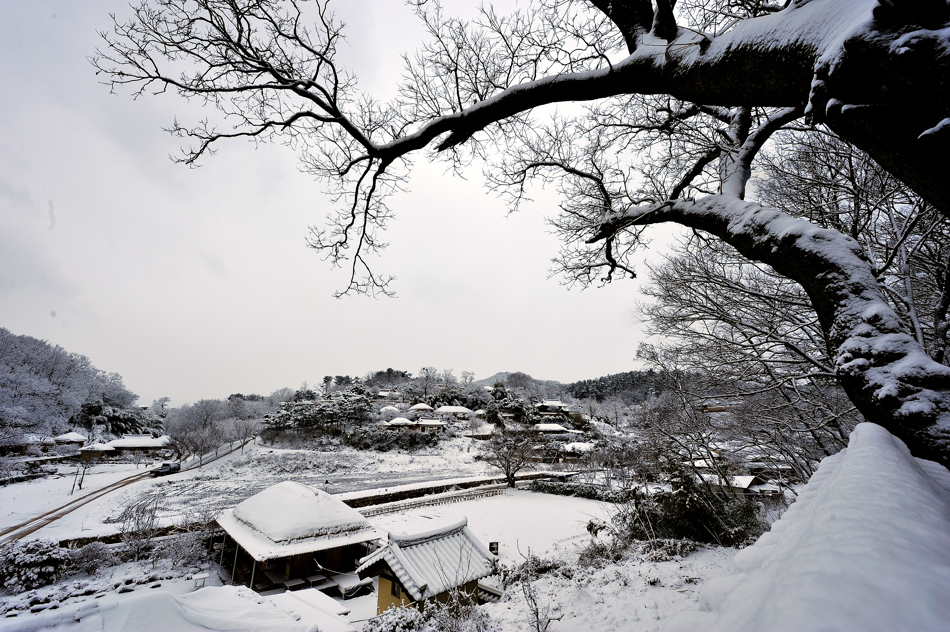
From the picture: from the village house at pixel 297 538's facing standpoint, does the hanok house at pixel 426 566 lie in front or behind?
in front

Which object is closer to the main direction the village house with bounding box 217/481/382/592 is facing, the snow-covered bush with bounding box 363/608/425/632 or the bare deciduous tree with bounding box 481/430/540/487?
the snow-covered bush

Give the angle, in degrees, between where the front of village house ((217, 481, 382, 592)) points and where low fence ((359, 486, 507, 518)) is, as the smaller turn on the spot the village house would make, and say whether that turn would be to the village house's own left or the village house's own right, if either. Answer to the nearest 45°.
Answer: approximately 90° to the village house's own left

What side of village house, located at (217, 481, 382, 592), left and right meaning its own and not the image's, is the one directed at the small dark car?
back

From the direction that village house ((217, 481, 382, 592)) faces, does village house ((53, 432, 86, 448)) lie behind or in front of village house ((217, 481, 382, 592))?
behind

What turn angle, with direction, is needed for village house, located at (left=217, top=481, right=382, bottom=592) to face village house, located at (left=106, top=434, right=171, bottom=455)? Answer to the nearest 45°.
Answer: approximately 180°
